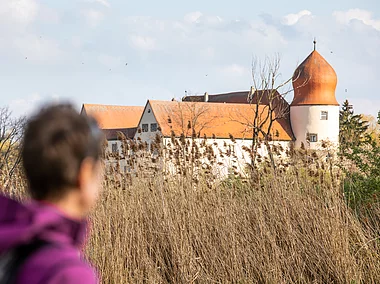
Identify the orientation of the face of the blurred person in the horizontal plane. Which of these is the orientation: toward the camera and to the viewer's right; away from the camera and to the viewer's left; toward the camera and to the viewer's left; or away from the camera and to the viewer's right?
away from the camera and to the viewer's right

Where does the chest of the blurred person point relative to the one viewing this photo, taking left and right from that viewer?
facing away from the viewer and to the right of the viewer
